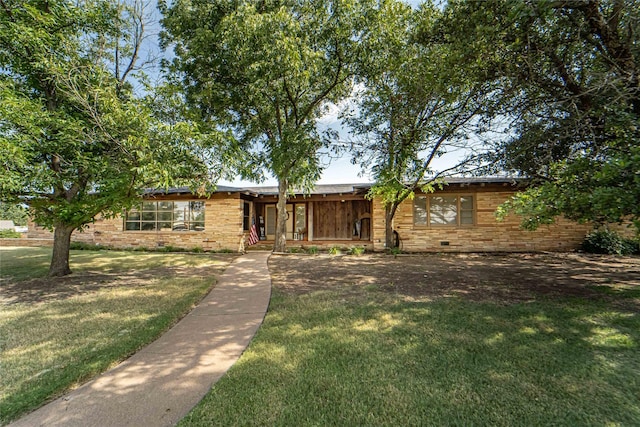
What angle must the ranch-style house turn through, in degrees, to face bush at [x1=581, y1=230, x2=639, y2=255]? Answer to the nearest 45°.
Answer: approximately 90° to its left

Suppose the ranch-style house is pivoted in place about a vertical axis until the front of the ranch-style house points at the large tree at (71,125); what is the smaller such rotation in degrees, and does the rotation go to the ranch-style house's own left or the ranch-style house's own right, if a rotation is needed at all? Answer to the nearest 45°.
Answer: approximately 45° to the ranch-style house's own right

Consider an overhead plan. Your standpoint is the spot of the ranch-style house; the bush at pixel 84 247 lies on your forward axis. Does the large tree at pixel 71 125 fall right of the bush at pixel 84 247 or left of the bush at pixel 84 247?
left

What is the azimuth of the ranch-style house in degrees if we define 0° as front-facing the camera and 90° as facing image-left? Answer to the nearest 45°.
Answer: approximately 0°

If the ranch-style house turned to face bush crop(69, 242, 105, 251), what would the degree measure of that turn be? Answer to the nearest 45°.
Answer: approximately 90° to its right

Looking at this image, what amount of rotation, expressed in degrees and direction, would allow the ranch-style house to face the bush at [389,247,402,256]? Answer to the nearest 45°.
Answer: approximately 45° to its left
